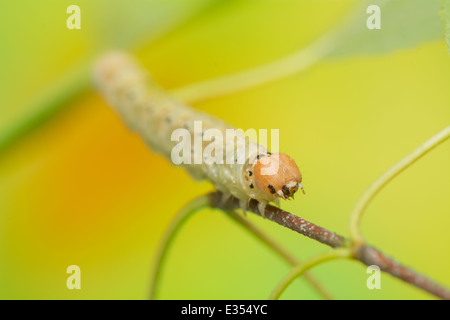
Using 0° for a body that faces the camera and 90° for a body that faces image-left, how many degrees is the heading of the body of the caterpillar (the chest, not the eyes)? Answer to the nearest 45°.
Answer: approximately 315°
